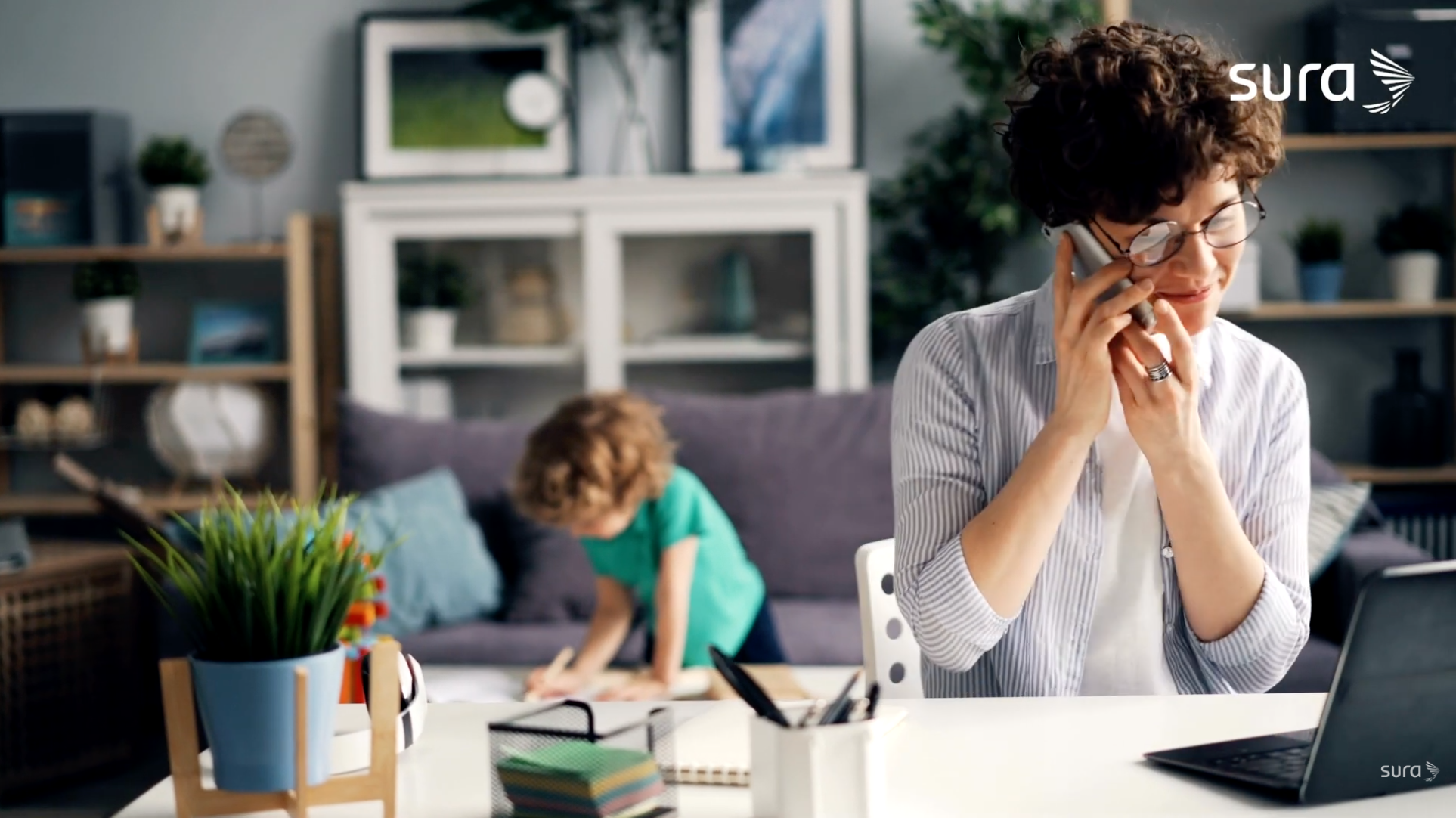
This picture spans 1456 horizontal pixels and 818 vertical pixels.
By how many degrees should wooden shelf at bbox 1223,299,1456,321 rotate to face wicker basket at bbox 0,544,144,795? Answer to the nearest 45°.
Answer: approximately 45° to its right

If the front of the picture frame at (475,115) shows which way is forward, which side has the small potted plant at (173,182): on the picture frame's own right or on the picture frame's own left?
on the picture frame's own right

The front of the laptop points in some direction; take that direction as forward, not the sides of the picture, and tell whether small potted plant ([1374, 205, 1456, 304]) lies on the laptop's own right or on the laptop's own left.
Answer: on the laptop's own right

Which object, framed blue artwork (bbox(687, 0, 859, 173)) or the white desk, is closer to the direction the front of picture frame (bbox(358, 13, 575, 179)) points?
the white desk

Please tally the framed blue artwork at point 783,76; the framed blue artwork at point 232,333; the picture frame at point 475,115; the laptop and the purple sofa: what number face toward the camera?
4

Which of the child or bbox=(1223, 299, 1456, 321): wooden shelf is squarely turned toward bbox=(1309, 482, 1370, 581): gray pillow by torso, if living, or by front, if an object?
the wooden shelf

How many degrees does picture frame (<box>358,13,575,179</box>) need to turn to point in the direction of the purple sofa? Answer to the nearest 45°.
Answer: approximately 45° to its left

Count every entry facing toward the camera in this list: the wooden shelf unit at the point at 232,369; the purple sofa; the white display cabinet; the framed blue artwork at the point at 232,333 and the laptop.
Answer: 4

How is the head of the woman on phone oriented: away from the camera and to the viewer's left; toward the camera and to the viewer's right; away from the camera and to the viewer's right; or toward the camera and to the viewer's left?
toward the camera and to the viewer's right

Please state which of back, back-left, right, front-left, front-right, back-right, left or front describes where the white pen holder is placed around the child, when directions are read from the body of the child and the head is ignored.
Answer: front-left
